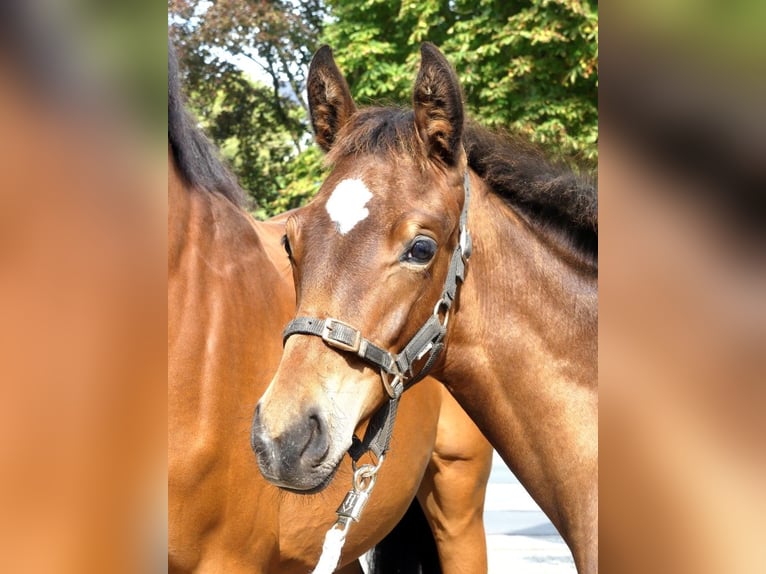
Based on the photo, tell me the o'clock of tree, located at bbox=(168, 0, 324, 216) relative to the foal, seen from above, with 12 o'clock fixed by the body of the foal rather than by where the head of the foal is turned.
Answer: The tree is roughly at 4 o'clock from the foal.

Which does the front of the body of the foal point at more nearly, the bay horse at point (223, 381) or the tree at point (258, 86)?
the bay horse

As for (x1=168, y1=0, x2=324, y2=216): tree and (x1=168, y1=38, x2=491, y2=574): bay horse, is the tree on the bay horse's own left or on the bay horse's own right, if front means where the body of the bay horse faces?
on the bay horse's own right

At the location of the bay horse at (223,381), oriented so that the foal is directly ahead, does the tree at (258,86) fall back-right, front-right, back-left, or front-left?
back-left

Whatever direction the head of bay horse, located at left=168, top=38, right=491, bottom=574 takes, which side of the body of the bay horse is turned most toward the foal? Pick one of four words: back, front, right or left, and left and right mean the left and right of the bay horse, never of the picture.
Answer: left

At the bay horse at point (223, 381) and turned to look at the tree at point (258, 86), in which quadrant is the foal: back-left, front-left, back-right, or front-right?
back-right

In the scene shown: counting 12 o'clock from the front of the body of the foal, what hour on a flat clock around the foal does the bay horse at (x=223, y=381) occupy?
The bay horse is roughly at 2 o'clock from the foal.
